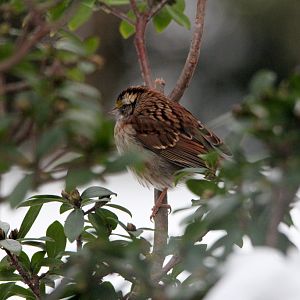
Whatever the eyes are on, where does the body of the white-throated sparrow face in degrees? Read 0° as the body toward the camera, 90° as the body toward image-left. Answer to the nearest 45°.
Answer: approximately 90°
